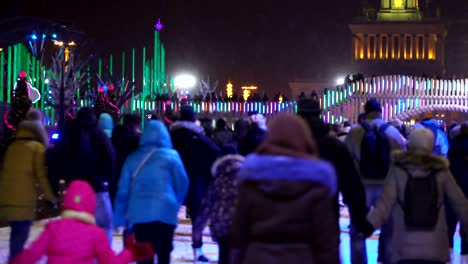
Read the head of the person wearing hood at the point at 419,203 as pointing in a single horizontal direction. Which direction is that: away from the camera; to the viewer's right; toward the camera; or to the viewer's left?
away from the camera

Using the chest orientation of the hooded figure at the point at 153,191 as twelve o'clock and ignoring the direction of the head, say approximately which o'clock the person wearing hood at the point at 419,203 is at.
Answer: The person wearing hood is roughly at 4 o'clock from the hooded figure.

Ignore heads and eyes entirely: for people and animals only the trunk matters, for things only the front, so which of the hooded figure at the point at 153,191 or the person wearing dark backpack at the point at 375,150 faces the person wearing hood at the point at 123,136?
the hooded figure

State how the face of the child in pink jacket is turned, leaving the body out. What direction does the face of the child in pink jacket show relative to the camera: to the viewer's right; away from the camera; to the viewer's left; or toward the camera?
away from the camera

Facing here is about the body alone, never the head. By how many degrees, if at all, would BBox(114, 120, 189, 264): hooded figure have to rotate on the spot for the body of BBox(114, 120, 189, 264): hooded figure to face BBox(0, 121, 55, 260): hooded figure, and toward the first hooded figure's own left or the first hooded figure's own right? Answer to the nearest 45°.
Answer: approximately 45° to the first hooded figure's own left

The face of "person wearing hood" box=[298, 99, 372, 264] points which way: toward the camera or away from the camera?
away from the camera

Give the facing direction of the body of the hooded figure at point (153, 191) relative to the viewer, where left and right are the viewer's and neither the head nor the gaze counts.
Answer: facing away from the viewer

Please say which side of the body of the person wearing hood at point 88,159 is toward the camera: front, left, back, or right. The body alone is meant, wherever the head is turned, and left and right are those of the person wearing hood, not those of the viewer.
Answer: back

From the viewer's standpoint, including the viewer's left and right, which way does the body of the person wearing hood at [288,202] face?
facing away from the viewer

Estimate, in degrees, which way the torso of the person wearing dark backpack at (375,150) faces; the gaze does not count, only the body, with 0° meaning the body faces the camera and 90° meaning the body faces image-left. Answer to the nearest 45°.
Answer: approximately 180°

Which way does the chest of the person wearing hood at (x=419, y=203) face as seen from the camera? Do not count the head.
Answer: away from the camera

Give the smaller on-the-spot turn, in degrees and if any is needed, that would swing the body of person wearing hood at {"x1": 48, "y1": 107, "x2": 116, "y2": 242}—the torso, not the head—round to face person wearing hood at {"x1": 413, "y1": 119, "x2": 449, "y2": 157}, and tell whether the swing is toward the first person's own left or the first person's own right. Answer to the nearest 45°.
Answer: approximately 45° to the first person's own right
